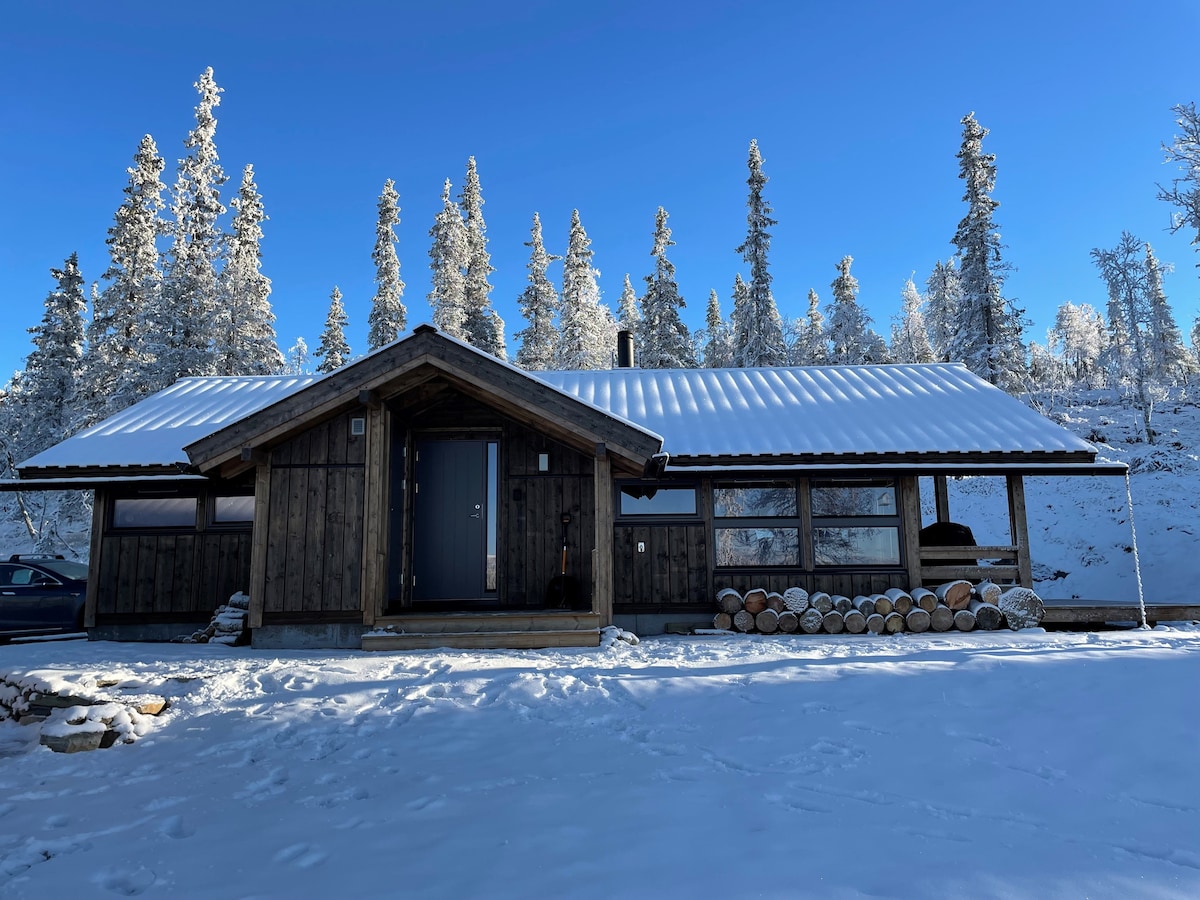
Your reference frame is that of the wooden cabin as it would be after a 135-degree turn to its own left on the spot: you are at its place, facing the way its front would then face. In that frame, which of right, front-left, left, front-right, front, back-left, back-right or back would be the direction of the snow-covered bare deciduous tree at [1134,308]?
front

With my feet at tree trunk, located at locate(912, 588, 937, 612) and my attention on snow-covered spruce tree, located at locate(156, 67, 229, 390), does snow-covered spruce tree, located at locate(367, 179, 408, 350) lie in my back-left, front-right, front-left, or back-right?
front-right

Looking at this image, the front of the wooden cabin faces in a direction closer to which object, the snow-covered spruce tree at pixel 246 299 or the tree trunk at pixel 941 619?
the tree trunk

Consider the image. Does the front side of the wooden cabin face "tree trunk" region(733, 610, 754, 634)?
no

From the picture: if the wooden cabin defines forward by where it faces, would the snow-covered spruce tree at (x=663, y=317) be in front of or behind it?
behind

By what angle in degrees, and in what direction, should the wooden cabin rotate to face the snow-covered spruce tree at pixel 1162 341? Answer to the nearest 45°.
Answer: approximately 135° to its left

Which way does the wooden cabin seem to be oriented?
toward the camera

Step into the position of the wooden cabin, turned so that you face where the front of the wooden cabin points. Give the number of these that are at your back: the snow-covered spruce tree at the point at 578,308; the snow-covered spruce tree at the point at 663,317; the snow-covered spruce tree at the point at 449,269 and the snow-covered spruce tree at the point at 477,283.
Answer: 4

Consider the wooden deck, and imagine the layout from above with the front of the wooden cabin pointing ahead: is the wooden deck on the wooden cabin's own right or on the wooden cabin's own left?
on the wooden cabin's own left

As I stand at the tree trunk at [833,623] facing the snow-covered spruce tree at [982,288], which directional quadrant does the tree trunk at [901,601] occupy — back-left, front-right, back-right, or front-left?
front-right

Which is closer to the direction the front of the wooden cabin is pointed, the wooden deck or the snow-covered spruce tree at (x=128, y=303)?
the wooden deck

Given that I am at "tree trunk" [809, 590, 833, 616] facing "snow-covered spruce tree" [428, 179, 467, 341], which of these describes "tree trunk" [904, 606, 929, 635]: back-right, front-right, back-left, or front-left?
back-right

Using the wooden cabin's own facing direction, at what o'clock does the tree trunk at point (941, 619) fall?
The tree trunk is roughly at 9 o'clock from the wooden cabin.

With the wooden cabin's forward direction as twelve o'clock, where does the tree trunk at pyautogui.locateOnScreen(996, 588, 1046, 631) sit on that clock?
The tree trunk is roughly at 9 o'clock from the wooden cabin.

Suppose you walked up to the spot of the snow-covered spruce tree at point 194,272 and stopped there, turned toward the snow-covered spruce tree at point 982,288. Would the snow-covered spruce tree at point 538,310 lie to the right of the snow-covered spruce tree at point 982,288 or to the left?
left

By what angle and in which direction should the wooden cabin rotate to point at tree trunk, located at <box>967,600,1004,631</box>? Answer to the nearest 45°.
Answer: approximately 90° to its left

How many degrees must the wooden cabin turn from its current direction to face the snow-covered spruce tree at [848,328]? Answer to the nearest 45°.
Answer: approximately 135° to its left

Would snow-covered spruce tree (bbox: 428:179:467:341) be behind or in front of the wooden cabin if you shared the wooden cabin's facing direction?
behind

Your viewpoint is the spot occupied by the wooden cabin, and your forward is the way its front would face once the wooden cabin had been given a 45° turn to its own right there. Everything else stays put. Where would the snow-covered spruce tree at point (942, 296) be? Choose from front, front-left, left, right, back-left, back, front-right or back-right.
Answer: back

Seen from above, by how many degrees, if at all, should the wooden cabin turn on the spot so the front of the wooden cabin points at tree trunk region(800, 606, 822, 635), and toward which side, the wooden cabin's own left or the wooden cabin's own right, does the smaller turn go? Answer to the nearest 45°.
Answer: approximately 90° to the wooden cabin's own left

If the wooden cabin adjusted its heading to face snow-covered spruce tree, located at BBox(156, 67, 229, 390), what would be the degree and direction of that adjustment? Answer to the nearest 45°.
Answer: approximately 135° to its right
